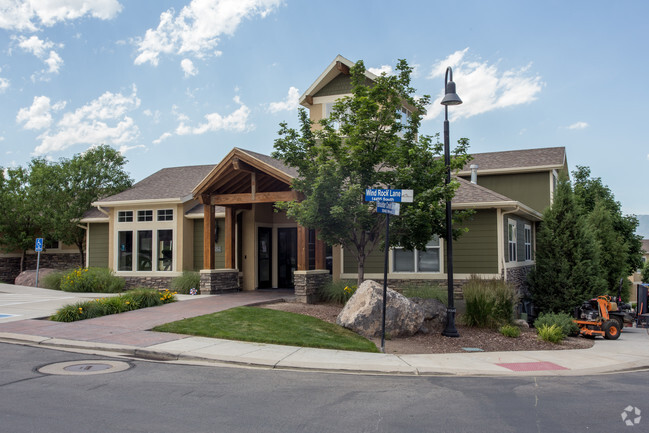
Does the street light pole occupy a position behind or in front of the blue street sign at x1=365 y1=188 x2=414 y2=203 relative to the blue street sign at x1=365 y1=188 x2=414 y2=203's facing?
behind

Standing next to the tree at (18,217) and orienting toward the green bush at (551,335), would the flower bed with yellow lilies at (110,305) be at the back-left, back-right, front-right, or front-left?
front-right

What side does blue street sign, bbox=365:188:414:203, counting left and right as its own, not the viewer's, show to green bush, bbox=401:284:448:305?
back

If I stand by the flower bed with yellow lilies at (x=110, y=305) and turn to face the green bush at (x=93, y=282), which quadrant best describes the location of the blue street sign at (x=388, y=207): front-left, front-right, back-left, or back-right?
back-right

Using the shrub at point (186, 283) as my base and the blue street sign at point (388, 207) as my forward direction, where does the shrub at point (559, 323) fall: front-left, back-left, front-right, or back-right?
front-left

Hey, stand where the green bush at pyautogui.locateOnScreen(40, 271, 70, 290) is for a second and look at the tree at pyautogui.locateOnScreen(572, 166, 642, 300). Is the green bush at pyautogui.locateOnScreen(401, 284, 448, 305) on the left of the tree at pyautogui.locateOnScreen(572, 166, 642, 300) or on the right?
right

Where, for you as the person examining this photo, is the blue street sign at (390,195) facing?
facing the viewer

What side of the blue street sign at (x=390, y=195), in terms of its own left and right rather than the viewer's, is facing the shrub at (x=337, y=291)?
back

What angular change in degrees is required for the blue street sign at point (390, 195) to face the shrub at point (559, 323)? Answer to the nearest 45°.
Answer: approximately 135° to its left

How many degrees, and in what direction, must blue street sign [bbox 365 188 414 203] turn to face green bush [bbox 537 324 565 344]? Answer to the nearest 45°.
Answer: approximately 135° to its left

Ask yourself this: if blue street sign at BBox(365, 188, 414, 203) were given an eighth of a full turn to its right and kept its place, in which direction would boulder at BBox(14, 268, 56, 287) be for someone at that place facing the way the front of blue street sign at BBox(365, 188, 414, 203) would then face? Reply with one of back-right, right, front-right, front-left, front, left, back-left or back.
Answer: right

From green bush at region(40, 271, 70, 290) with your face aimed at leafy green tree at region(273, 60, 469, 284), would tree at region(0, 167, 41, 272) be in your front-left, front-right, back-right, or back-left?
back-left

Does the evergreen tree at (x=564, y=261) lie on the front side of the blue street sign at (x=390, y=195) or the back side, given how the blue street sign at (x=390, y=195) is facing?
on the back side
